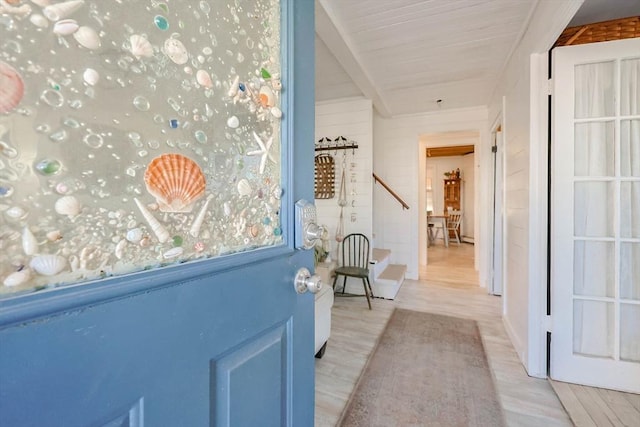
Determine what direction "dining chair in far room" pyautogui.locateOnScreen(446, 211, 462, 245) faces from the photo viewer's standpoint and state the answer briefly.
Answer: facing away from the viewer and to the left of the viewer

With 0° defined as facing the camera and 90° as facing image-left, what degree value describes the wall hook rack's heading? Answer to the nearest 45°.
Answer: approximately 0°

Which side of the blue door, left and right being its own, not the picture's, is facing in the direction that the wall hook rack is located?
left

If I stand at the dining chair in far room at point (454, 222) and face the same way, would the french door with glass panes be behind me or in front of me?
behind

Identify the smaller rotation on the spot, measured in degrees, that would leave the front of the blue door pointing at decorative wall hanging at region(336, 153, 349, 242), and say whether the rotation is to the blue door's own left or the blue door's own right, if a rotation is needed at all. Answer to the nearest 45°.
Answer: approximately 90° to the blue door's own left

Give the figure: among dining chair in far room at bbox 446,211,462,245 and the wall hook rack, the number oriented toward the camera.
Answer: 1

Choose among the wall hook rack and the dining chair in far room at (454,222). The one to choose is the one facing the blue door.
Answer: the wall hook rack

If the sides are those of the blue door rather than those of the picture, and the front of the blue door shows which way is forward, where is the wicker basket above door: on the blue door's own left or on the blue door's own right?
on the blue door's own left

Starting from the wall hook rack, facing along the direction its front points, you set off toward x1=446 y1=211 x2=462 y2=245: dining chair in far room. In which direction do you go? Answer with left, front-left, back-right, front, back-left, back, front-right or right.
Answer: back-left

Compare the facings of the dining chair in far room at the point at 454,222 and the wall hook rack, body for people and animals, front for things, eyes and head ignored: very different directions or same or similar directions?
very different directions
